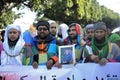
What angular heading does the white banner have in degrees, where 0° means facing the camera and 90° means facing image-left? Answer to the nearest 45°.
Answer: approximately 0°

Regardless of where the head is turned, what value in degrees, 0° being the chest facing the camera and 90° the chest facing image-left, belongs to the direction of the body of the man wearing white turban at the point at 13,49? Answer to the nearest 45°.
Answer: approximately 0°
